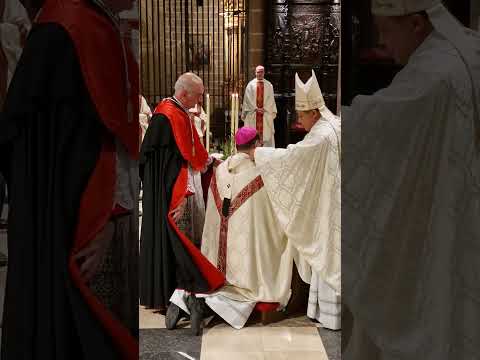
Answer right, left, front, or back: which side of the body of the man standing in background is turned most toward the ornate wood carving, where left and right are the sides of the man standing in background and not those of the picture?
back

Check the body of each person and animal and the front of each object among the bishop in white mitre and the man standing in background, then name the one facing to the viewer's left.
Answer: the bishop in white mitre

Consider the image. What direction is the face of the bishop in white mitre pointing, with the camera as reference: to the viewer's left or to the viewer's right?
to the viewer's left

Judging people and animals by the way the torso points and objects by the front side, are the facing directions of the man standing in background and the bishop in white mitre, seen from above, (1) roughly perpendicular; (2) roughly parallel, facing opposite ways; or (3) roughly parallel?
roughly perpendicular

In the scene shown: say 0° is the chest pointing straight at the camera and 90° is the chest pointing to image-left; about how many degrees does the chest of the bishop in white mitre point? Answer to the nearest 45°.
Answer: approximately 90°

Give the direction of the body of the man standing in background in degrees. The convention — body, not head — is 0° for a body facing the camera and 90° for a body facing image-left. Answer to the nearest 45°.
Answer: approximately 0°

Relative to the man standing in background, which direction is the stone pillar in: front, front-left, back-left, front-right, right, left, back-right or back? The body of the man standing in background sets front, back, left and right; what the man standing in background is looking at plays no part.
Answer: back

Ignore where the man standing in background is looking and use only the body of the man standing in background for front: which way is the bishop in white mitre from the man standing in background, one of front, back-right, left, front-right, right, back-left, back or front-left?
front

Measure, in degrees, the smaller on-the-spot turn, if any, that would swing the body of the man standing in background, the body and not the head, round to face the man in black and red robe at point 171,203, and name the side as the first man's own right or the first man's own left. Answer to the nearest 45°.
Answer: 0° — they already face them

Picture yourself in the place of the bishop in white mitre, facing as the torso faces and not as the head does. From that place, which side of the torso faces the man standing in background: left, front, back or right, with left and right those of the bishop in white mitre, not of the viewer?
right
